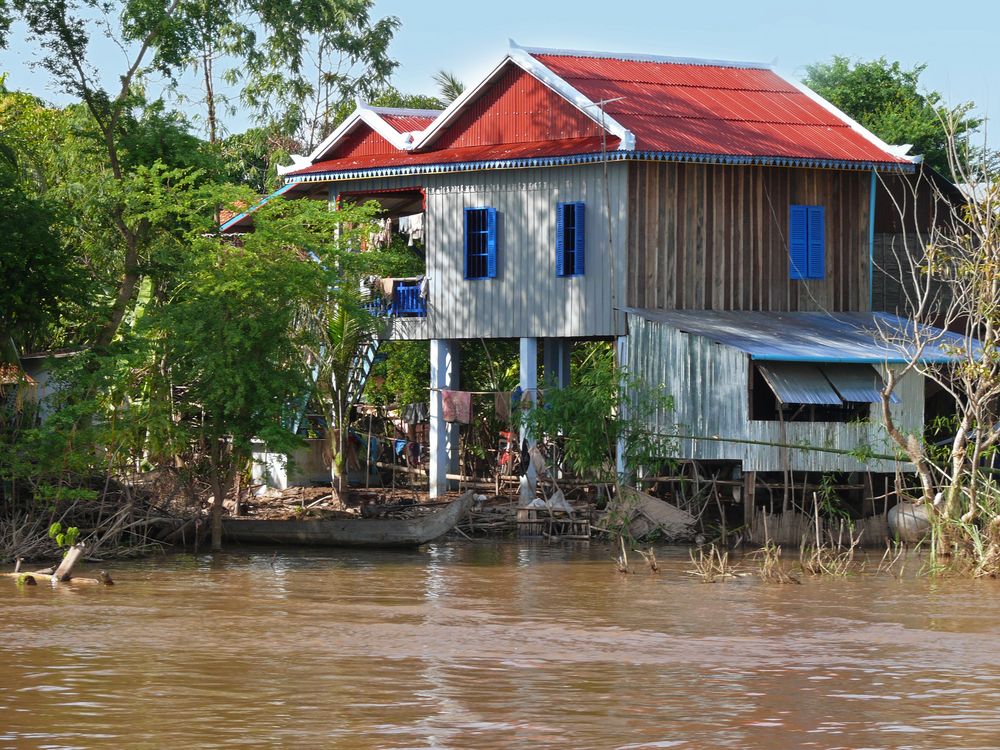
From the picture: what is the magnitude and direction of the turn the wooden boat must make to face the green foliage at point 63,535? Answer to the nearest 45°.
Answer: approximately 135° to its right

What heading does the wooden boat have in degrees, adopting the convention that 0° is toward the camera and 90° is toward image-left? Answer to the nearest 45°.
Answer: approximately 270°

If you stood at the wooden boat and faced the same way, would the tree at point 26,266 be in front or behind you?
behind

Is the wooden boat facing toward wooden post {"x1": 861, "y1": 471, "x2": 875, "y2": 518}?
yes

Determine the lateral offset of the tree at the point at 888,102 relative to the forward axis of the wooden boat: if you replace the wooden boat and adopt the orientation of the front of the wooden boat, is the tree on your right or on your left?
on your left

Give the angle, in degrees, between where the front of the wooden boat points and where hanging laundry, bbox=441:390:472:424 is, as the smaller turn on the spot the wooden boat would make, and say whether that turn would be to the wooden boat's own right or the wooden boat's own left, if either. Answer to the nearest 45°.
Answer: approximately 45° to the wooden boat's own left

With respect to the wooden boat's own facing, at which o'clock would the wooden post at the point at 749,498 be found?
The wooden post is roughly at 12 o'clock from the wooden boat.

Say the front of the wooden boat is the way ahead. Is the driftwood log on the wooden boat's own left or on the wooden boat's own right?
on the wooden boat's own right

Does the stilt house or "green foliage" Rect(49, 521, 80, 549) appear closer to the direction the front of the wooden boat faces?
the stilt house
